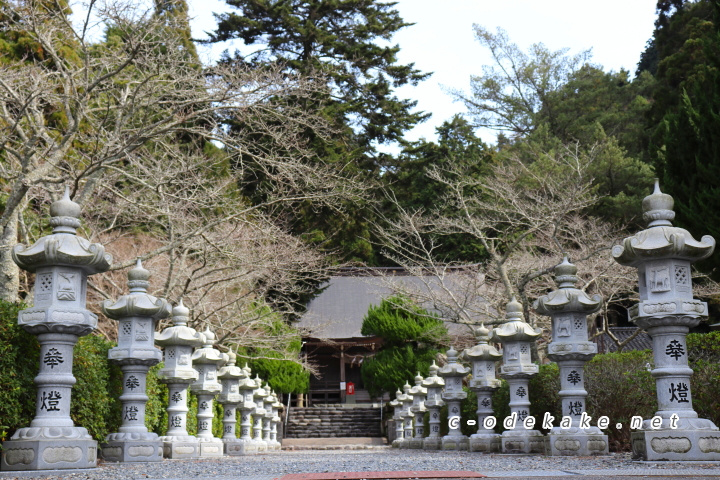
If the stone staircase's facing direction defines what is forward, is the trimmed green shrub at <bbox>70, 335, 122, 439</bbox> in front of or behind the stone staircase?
in front

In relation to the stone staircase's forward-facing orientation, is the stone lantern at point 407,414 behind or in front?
in front

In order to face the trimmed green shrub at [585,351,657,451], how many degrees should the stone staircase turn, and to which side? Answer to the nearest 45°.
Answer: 0° — it already faces it

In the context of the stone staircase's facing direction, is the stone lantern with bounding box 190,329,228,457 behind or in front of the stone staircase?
in front

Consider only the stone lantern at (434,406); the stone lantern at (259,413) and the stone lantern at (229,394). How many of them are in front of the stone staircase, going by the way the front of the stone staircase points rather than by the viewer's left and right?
3

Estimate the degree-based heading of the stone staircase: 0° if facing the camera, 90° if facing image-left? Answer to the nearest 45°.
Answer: approximately 0°

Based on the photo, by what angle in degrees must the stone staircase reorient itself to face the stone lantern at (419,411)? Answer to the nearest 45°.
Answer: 0° — it already faces it

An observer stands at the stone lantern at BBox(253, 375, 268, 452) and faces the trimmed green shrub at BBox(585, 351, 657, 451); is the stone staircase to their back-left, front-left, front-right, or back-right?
back-left
